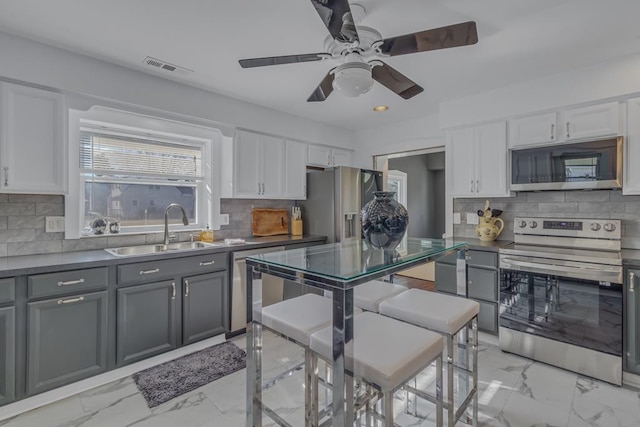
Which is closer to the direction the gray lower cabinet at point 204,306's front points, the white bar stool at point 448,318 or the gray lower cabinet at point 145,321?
the white bar stool

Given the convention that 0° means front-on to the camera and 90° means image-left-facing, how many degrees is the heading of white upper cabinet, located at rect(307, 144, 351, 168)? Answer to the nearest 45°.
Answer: approximately 315°

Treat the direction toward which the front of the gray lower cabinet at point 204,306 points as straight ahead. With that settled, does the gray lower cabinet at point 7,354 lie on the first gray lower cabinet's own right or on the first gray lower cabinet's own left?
on the first gray lower cabinet's own right

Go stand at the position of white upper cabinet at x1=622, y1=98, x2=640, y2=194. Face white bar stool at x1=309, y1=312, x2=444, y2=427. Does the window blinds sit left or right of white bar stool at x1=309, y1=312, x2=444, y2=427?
right

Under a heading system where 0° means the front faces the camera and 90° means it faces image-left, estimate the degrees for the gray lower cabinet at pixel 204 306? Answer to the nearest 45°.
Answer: approximately 315°

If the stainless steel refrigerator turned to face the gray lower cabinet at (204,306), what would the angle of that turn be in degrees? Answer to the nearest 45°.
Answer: approximately 90° to its right

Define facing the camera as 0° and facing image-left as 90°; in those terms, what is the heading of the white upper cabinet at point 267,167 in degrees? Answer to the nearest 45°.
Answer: approximately 315°

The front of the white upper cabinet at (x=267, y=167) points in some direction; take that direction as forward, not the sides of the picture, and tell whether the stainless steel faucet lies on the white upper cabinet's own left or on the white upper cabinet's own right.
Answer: on the white upper cabinet's own right

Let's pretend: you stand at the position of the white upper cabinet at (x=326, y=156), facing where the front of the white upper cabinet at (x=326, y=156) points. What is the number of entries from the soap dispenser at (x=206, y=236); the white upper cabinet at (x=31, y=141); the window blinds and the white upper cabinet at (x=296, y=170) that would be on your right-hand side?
4
